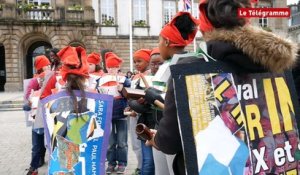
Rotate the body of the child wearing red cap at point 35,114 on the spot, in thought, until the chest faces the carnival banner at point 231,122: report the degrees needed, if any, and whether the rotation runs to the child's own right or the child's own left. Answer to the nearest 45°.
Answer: approximately 90° to the child's own right

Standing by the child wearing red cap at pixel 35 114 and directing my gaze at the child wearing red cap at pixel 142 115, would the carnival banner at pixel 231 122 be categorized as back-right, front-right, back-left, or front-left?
front-right

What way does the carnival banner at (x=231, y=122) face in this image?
toward the camera

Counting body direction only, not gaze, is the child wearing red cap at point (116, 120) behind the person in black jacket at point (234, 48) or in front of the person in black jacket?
in front

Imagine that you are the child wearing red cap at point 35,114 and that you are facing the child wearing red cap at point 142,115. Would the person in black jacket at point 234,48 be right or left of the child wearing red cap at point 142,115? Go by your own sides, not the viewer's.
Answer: right

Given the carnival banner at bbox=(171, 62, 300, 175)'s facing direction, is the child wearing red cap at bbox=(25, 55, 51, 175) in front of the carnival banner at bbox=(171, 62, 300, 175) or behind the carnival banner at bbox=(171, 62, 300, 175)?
behind

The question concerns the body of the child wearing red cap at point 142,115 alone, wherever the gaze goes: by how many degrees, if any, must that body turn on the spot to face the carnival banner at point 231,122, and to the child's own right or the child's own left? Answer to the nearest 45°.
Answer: approximately 45° to the child's own left
